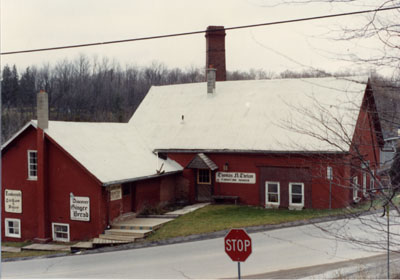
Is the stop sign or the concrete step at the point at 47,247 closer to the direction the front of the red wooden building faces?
the stop sign

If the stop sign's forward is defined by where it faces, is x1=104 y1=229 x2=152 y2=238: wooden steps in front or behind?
behind

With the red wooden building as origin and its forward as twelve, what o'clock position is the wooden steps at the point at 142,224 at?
The wooden steps is roughly at 1 o'clock from the red wooden building.

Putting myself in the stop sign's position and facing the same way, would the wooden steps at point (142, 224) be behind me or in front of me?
behind

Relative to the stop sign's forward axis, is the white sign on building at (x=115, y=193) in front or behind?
behind

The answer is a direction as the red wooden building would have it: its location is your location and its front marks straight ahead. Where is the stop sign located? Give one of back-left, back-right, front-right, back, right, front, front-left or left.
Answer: front

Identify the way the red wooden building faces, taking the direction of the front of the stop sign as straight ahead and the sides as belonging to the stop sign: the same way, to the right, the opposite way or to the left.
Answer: the same way

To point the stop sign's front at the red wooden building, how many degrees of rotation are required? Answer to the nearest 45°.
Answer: approximately 180°

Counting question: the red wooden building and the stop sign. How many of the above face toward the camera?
2

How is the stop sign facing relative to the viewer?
toward the camera
